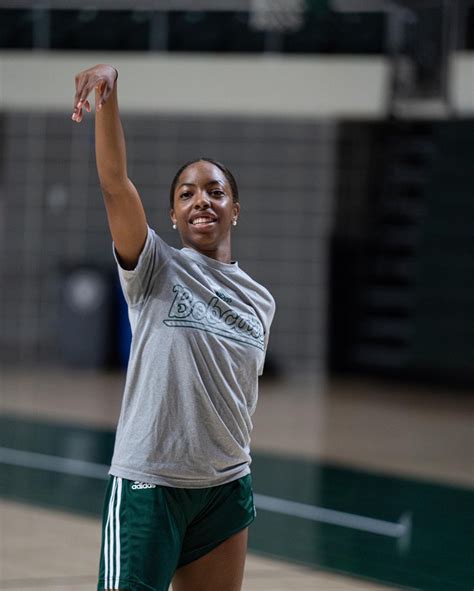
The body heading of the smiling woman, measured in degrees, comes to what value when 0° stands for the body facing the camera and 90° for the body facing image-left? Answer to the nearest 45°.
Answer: approximately 315°
